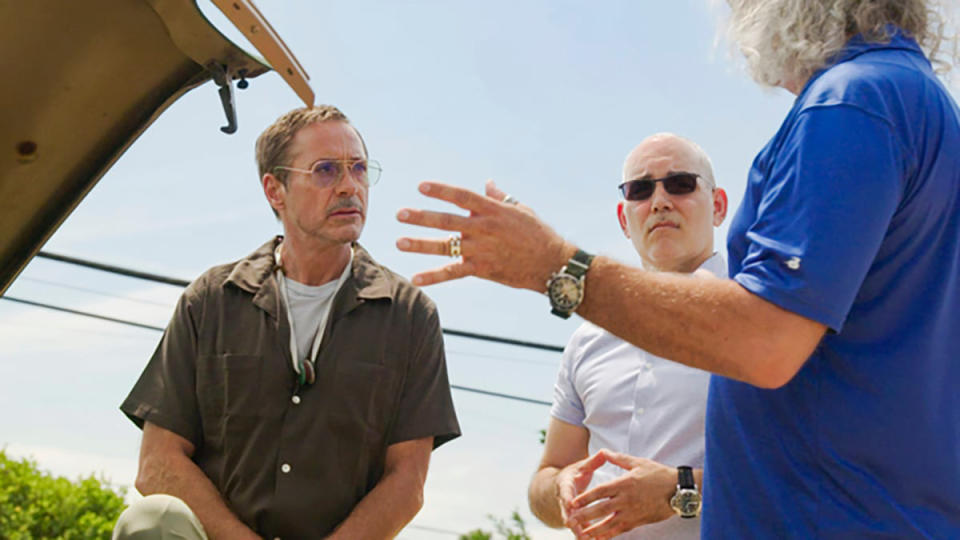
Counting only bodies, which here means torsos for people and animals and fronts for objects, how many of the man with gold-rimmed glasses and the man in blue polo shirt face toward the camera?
1

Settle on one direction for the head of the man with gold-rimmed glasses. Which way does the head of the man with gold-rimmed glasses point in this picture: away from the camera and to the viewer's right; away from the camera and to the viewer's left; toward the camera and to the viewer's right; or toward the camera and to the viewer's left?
toward the camera and to the viewer's right

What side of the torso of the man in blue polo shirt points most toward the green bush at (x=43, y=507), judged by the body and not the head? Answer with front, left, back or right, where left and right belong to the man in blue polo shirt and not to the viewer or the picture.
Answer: front

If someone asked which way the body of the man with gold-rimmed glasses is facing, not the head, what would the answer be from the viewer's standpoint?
toward the camera

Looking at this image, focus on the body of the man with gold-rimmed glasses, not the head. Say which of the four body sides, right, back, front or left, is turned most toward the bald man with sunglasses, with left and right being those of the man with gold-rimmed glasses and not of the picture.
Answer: left

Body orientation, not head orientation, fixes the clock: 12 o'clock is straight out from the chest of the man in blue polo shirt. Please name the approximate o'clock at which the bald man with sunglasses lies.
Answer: The bald man with sunglasses is roughly at 1 o'clock from the man in blue polo shirt.

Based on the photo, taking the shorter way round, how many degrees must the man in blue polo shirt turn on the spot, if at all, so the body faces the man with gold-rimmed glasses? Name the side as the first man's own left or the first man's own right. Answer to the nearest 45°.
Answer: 0° — they already face them

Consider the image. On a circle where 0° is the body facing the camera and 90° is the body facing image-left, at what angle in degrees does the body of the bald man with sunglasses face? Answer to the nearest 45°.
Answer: approximately 45°

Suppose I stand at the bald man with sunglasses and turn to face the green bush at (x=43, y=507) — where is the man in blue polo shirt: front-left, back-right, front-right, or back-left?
back-left

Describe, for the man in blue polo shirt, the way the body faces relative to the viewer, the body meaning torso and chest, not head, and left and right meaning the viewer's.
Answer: facing away from the viewer and to the left of the viewer

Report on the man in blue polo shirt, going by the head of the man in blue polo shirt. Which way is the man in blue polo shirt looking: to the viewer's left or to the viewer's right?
to the viewer's left

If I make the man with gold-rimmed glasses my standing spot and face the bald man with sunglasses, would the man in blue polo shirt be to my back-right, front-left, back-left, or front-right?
front-right

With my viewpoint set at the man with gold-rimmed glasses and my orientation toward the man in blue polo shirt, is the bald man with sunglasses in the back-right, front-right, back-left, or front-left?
front-left

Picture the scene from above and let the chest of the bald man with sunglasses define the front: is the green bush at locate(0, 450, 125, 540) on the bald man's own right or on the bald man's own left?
on the bald man's own right
